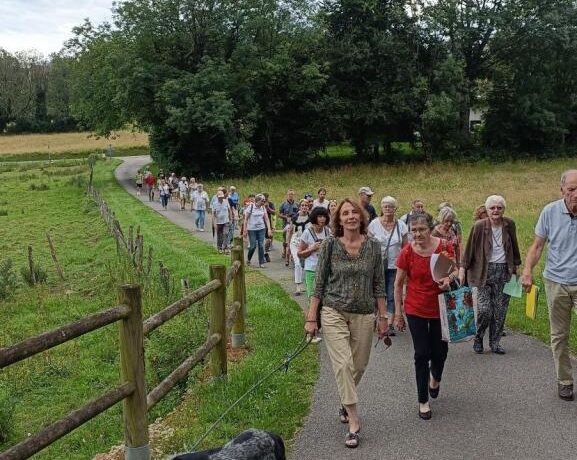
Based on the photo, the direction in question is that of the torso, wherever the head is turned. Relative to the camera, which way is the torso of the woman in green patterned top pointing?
toward the camera

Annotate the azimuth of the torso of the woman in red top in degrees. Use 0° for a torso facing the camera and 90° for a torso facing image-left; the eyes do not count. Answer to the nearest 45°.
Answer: approximately 0°

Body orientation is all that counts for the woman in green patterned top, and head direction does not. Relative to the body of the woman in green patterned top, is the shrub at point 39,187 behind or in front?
behind

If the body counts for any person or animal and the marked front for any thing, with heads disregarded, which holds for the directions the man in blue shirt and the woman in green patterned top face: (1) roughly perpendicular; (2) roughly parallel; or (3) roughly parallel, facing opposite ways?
roughly parallel

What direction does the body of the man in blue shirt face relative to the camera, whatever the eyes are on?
toward the camera

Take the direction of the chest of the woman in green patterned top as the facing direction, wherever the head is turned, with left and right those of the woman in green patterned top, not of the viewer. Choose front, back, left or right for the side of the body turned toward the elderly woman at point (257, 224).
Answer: back

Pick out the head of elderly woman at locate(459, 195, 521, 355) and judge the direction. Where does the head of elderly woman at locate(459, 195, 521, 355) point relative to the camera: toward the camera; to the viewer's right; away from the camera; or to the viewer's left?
toward the camera

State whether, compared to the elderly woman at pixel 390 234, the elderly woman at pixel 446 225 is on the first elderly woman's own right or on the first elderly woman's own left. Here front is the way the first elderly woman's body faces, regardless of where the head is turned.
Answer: on the first elderly woman's own left

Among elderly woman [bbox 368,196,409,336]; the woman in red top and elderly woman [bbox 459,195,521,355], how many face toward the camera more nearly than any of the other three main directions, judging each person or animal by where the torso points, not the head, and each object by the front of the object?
3

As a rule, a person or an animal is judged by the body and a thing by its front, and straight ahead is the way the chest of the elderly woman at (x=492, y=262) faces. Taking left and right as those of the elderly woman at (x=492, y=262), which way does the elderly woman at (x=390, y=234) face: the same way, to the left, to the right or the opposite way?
the same way

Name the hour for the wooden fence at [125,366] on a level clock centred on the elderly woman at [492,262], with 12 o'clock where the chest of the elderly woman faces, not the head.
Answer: The wooden fence is roughly at 1 o'clock from the elderly woman.

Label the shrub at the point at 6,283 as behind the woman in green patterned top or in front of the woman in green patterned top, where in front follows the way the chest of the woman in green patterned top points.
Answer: behind

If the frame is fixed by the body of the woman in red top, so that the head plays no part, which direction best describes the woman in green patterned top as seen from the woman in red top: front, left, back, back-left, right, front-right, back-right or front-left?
front-right

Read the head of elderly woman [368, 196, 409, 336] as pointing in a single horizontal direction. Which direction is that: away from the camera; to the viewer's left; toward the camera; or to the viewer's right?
toward the camera

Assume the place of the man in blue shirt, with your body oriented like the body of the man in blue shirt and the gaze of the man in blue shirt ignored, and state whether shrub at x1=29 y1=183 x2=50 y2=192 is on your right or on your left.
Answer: on your right

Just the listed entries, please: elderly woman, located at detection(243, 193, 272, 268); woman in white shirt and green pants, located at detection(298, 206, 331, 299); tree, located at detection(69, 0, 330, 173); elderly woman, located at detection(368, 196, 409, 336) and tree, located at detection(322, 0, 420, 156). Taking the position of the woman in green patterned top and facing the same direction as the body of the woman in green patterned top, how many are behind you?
5

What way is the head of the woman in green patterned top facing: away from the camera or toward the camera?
toward the camera

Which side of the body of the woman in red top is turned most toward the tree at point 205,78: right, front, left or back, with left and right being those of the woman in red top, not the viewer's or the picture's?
back

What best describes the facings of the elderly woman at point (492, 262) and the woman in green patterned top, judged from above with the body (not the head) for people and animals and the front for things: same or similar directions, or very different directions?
same or similar directions

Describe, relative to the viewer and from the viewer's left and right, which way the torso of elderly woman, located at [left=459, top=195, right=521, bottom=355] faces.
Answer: facing the viewer

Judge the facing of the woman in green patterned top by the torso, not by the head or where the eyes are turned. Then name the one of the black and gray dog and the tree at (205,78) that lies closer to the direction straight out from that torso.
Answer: the black and gray dog
